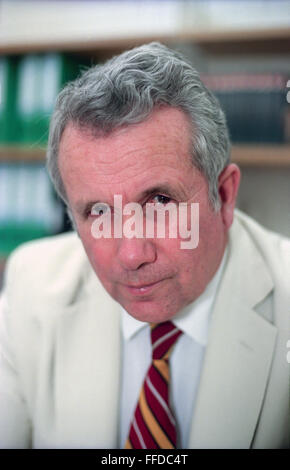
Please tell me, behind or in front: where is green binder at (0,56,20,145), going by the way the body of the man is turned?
behind

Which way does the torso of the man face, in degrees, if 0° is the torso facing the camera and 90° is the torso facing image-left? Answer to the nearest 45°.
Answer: approximately 0°
